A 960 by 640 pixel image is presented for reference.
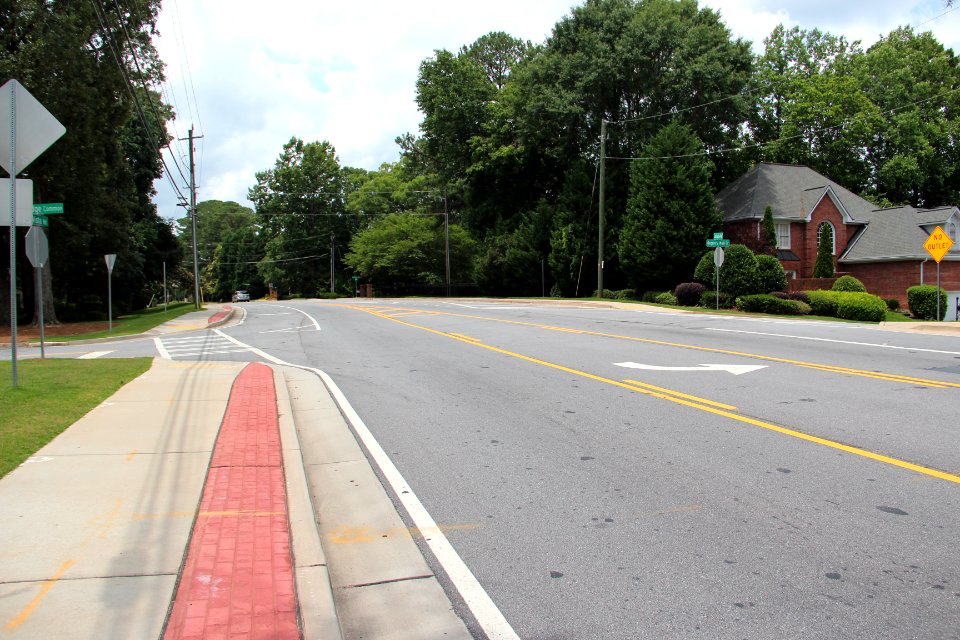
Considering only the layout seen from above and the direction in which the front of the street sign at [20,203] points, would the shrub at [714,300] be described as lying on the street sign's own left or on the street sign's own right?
on the street sign's own right

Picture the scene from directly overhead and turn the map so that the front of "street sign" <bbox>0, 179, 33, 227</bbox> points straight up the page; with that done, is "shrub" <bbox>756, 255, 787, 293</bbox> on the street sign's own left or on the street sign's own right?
on the street sign's own right

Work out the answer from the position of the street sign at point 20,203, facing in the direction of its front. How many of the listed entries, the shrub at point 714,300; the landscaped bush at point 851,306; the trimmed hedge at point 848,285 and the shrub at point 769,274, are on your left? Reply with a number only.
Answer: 0

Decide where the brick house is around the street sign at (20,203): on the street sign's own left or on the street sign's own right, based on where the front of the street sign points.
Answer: on the street sign's own right

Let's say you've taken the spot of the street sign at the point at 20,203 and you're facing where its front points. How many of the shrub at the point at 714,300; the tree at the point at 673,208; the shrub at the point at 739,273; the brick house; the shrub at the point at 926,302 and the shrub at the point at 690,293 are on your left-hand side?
0

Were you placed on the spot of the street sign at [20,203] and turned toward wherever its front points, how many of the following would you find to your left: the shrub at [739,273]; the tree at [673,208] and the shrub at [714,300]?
0

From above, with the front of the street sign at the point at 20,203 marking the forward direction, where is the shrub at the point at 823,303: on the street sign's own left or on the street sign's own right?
on the street sign's own right

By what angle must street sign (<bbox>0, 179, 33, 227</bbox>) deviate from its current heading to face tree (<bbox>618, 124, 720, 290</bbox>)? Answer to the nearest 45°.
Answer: approximately 45° to its right

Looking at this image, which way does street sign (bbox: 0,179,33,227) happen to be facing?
away from the camera

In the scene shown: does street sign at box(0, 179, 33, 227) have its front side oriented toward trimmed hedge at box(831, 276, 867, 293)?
no

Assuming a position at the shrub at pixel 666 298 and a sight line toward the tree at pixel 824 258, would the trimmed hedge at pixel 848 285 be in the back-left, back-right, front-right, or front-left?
front-right

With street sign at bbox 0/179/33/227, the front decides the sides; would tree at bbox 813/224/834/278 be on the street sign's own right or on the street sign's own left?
on the street sign's own right

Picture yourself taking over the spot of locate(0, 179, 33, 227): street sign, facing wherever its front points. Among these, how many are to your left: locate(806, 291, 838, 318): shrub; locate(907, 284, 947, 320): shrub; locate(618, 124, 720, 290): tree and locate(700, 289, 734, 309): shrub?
0

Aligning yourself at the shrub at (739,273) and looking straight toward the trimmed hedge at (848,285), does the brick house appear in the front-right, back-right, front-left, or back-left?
front-left

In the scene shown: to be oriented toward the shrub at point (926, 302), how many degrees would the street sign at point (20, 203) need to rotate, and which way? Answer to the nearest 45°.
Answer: approximately 90° to its right

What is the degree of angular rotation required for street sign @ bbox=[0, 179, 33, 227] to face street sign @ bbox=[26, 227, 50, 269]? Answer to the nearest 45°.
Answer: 0° — it already faces it
